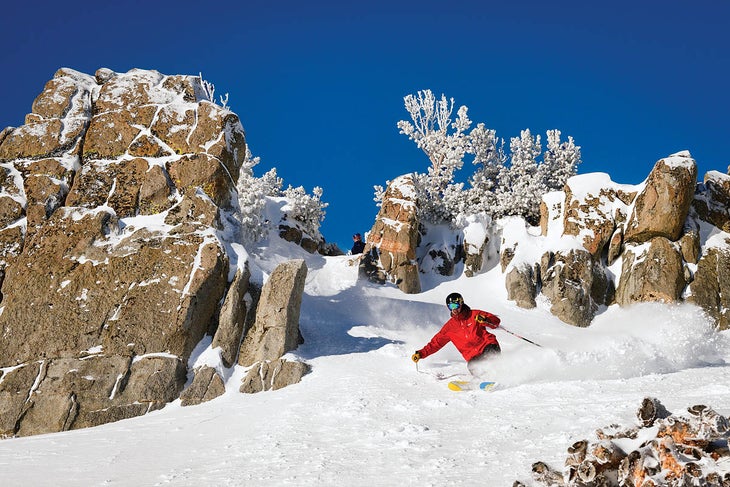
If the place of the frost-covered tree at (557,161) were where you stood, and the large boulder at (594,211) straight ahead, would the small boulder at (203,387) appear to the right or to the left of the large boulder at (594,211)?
right

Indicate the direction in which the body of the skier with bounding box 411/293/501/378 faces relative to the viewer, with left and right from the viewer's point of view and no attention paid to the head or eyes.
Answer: facing the viewer and to the left of the viewer

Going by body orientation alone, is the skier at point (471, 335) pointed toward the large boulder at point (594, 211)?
no

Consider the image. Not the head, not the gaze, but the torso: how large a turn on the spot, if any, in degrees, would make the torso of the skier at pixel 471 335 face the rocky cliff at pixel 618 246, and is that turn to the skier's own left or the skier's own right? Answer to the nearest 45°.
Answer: approximately 180°

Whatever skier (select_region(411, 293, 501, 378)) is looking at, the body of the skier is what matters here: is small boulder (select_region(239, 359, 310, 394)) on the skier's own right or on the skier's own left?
on the skier's own right

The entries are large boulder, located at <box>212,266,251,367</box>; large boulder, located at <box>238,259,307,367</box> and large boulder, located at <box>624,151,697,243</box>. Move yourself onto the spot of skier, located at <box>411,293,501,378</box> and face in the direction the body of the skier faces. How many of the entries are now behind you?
1

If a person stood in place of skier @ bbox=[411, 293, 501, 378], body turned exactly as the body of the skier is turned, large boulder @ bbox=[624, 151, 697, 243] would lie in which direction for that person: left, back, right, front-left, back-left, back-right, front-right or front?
back

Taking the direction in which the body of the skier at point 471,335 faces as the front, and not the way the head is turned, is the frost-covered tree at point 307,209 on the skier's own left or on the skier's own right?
on the skier's own right

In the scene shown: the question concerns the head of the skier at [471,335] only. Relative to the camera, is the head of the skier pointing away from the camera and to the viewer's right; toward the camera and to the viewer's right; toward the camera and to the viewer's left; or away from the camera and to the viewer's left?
toward the camera and to the viewer's left

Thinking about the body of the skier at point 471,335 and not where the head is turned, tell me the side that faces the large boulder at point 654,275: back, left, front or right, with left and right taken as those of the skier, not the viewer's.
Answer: back

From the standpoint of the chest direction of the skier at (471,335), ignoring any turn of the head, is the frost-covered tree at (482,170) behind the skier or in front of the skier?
behind

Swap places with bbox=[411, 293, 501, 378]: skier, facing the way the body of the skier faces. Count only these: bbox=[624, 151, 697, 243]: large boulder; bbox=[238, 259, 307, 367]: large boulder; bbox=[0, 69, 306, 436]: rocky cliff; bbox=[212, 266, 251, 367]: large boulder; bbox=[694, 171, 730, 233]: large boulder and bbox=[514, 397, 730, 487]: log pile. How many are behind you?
2

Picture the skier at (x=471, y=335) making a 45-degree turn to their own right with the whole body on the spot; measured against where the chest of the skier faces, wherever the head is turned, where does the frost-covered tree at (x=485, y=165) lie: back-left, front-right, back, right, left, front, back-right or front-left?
right

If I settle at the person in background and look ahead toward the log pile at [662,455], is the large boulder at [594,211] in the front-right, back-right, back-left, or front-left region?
front-left

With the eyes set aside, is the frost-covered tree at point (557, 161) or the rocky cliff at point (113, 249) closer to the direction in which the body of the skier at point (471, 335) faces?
the rocky cliff

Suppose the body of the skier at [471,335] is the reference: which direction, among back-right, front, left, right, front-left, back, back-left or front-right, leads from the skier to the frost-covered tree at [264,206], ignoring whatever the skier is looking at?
right

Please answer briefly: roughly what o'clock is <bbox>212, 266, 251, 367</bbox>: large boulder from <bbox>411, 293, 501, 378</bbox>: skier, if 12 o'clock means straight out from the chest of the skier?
The large boulder is roughly at 2 o'clock from the skier.

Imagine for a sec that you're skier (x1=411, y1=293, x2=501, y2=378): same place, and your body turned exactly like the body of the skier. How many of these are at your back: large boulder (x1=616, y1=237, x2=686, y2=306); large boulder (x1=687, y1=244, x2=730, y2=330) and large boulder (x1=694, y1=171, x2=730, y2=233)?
3

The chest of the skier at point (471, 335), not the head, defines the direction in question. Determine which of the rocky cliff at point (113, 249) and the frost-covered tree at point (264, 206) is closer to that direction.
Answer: the rocky cliff

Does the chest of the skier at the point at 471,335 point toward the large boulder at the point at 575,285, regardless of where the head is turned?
no

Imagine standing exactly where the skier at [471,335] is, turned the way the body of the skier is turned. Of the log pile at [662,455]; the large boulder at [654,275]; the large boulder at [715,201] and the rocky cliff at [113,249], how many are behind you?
2

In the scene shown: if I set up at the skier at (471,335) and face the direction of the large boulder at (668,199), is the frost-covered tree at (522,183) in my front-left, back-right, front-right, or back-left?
front-left

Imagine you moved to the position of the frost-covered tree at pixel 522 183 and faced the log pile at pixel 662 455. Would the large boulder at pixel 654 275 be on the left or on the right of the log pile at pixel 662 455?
left
